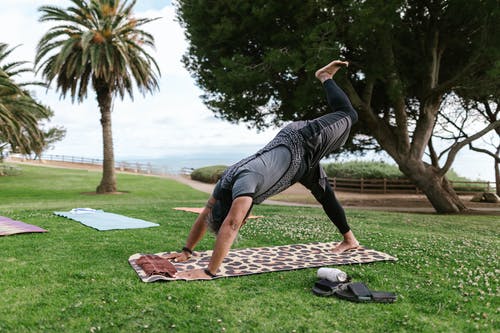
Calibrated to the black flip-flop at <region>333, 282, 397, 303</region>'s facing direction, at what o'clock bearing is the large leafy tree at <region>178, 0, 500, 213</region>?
The large leafy tree is roughly at 3 o'clock from the black flip-flop.

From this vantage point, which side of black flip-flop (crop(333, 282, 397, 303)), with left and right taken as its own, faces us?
left

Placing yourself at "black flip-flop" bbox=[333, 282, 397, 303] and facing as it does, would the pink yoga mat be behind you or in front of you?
in front

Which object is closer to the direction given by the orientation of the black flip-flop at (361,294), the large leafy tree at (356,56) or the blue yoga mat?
the blue yoga mat

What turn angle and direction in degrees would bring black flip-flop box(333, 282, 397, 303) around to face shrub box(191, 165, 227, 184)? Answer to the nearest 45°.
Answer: approximately 45° to its right
